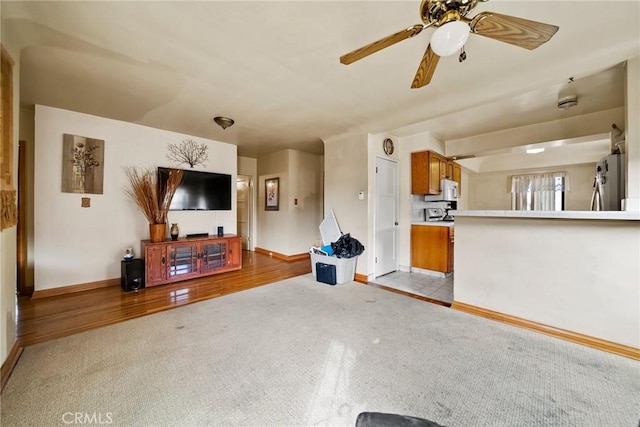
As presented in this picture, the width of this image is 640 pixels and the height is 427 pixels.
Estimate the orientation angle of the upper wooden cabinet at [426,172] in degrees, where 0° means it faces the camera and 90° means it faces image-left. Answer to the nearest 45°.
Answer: approximately 315°

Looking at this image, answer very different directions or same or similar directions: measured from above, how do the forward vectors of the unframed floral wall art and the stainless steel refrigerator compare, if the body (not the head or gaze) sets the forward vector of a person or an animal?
very different directions

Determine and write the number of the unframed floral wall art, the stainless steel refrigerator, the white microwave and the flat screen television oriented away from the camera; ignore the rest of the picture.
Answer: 0

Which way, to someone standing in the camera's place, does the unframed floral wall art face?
facing the viewer and to the right of the viewer

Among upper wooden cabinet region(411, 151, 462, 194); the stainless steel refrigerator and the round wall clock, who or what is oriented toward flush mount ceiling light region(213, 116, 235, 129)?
the stainless steel refrigerator

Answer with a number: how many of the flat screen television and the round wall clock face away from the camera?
0

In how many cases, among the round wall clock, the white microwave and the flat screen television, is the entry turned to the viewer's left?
0

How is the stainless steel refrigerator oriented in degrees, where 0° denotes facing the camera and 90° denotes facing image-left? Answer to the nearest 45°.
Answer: approximately 45°

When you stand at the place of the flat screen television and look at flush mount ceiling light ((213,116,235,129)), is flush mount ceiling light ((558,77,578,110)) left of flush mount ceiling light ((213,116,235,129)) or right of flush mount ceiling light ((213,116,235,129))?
left

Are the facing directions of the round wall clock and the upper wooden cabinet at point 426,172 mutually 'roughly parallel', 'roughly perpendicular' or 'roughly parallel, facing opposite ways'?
roughly parallel

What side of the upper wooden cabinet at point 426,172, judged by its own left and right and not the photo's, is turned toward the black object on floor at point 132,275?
right
